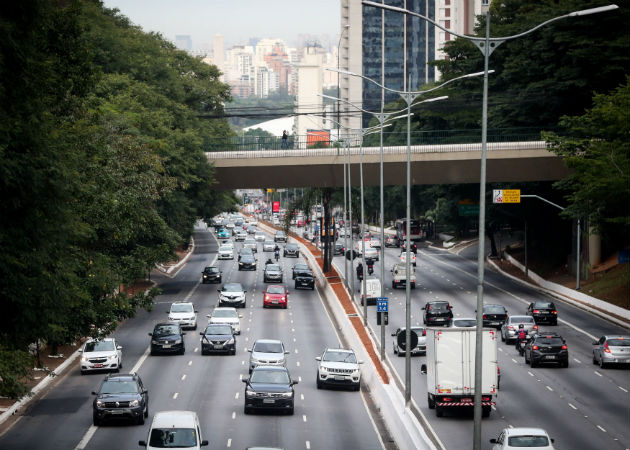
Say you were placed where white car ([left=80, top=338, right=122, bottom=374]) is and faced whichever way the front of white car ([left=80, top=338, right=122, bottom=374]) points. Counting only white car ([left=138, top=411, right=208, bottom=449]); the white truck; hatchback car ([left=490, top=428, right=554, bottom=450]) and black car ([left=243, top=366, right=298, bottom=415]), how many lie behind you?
0

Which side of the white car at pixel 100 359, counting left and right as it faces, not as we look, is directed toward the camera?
front

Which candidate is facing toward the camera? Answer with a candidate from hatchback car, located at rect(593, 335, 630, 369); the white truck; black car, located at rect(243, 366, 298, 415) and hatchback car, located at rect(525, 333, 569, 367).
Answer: the black car

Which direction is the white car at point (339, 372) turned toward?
toward the camera

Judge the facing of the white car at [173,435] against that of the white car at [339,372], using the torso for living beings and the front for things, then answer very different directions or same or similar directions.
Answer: same or similar directions

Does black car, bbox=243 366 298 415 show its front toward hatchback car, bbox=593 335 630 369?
no

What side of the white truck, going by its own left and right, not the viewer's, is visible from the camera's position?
back

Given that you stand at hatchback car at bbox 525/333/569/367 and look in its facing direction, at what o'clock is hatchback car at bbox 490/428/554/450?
hatchback car at bbox 490/428/554/450 is roughly at 6 o'clock from hatchback car at bbox 525/333/569/367.

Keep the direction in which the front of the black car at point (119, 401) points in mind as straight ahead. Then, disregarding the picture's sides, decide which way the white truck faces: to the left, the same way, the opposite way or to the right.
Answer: the opposite way

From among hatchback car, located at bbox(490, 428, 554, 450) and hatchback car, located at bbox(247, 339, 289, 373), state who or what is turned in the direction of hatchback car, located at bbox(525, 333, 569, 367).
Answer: hatchback car, located at bbox(490, 428, 554, 450)

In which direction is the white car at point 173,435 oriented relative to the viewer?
toward the camera

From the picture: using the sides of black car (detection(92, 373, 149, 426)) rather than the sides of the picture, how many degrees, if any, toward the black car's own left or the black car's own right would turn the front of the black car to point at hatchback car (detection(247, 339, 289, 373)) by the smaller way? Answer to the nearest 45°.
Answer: approximately 135° to the black car's own left

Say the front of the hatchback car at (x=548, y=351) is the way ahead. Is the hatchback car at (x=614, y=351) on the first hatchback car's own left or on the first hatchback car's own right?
on the first hatchback car's own right

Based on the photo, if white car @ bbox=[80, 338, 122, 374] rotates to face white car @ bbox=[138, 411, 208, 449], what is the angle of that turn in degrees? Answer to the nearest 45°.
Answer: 0° — it already faces it

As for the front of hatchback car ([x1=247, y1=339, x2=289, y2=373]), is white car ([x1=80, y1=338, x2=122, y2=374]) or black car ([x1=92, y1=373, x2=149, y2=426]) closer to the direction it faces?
the black car

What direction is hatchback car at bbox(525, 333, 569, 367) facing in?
away from the camera

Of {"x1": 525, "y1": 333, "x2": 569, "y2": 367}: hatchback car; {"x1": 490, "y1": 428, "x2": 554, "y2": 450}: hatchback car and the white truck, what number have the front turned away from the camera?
3

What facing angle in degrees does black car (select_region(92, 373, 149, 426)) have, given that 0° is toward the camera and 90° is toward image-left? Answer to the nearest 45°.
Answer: approximately 0°

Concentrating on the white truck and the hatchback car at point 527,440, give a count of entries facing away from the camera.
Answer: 2

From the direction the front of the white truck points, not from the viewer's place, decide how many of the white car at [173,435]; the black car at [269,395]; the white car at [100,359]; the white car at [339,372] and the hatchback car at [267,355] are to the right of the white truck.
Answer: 0

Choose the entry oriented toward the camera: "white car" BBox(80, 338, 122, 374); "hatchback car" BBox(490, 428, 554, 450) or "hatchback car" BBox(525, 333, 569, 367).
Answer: the white car
